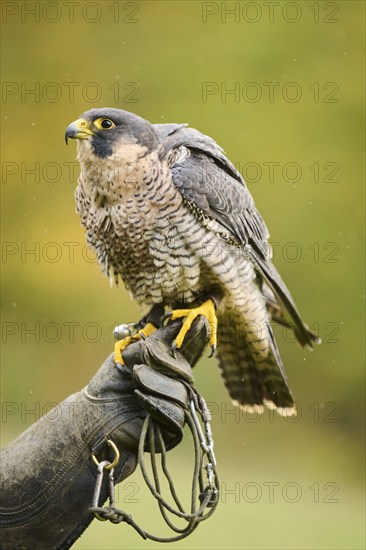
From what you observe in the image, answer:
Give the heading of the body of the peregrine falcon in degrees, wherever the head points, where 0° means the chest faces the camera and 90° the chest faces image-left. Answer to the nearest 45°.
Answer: approximately 45°
